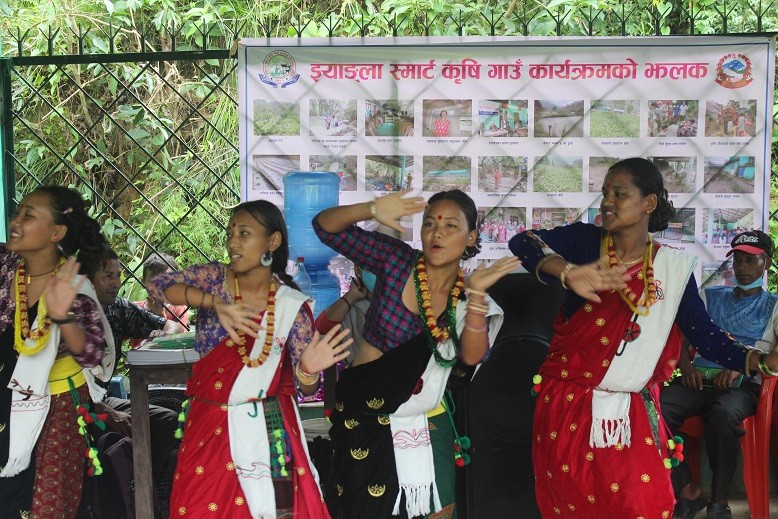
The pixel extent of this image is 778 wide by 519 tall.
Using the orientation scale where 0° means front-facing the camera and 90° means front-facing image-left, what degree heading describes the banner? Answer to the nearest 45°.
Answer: approximately 0°

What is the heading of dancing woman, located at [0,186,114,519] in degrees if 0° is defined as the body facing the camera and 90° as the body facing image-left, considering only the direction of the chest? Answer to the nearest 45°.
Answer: approximately 45°

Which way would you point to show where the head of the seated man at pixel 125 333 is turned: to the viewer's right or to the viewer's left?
to the viewer's right

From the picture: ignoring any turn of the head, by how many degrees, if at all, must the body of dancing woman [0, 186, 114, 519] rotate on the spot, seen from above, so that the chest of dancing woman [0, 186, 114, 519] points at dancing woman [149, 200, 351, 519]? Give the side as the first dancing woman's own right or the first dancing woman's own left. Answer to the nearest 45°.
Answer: approximately 90° to the first dancing woman's own left

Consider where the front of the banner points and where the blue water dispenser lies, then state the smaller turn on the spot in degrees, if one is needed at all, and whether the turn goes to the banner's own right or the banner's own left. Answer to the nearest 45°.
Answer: approximately 90° to the banner's own right

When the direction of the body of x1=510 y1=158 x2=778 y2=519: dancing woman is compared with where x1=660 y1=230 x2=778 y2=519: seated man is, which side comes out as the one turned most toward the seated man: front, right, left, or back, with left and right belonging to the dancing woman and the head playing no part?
back

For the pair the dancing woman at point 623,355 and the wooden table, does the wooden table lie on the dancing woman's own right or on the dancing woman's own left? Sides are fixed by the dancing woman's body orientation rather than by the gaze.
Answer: on the dancing woman's own right

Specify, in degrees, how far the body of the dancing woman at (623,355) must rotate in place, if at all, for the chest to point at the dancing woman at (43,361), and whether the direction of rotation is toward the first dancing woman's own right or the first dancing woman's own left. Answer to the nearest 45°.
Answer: approximately 90° to the first dancing woman's own right

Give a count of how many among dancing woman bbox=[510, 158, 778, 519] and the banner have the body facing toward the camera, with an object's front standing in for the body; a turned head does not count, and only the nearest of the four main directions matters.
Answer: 2
